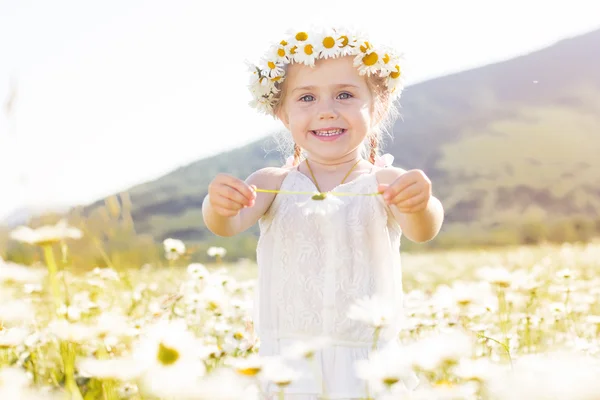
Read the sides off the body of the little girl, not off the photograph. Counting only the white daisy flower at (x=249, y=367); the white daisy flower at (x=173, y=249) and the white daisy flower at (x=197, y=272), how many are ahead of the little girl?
1

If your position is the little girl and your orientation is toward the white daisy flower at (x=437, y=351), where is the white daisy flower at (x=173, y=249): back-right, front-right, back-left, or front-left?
back-right

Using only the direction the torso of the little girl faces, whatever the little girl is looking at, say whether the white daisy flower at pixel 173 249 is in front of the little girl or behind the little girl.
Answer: behind

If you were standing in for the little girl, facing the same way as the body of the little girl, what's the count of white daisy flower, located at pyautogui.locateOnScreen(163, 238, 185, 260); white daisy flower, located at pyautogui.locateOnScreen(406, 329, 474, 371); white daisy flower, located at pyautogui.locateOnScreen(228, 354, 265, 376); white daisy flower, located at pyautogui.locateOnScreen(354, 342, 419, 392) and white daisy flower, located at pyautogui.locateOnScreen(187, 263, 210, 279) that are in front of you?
3

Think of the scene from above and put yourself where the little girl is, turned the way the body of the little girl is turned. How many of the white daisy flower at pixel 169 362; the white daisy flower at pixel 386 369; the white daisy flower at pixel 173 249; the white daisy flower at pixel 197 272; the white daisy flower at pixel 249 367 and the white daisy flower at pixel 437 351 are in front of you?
4

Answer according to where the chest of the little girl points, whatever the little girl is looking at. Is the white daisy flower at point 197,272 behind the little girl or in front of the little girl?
behind

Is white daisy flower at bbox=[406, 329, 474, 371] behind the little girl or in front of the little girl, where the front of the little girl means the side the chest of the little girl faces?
in front

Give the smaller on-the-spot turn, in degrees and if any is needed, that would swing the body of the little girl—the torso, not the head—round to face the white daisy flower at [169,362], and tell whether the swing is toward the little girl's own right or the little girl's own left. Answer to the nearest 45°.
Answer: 0° — they already face it

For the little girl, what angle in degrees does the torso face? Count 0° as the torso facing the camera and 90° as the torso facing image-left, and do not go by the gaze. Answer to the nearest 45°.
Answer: approximately 0°

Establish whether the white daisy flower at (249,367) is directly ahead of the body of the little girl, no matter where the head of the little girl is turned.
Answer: yes
